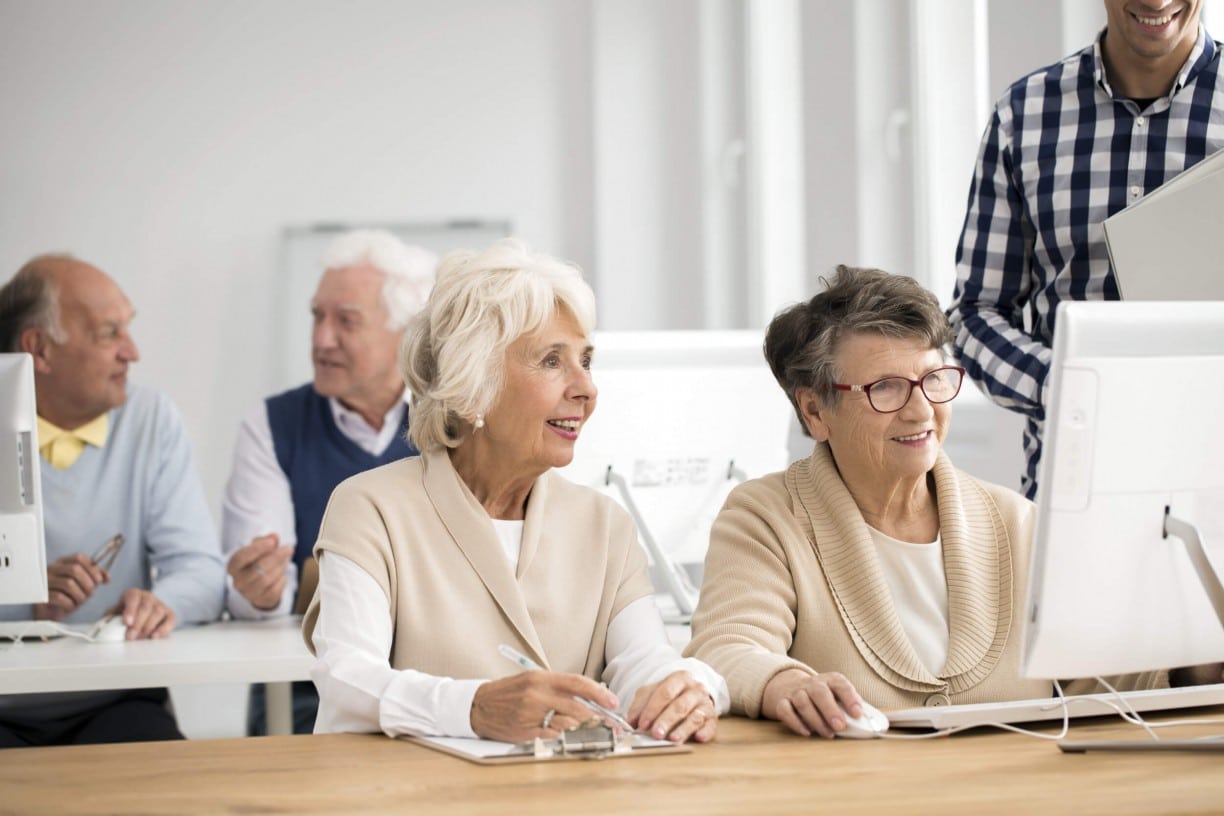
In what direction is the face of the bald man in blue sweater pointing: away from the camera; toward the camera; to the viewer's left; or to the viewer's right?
to the viewer's right

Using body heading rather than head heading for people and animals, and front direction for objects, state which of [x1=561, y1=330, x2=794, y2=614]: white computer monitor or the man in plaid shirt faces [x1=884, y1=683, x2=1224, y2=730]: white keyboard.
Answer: the man in plaid shirt

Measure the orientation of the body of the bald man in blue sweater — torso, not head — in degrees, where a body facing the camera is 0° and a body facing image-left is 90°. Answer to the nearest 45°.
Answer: approximately 0°

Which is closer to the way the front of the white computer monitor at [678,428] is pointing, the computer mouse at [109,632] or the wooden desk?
the computer mouse

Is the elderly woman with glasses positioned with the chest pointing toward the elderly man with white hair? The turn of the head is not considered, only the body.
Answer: no

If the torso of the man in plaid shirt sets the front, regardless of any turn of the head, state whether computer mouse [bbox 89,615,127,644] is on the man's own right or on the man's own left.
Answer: on the man's own right

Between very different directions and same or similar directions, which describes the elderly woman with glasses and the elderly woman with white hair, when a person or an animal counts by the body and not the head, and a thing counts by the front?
same or similar directions

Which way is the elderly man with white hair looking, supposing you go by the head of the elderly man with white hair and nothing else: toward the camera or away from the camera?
toward the camera

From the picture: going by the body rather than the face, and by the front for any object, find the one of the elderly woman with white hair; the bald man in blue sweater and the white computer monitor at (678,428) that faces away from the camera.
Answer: the white computer monitor

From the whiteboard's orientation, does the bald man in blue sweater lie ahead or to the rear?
ahead

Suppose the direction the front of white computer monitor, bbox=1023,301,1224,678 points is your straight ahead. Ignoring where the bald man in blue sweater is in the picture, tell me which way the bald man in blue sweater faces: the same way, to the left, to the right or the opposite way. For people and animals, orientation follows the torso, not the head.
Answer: the opposite way

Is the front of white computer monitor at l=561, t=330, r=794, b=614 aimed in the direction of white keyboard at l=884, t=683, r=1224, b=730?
no

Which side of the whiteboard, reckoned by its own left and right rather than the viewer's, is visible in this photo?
front

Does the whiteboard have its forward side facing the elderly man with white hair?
yes

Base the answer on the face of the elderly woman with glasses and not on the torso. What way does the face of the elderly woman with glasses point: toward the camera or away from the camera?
toward the camera

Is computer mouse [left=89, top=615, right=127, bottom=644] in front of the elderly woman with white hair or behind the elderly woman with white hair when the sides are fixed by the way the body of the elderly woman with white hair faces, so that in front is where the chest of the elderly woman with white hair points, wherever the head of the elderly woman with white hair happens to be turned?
behind

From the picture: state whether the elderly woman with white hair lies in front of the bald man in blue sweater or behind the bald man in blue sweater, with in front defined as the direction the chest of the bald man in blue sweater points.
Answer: in front

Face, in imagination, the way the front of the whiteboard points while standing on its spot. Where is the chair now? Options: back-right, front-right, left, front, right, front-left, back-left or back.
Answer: front
